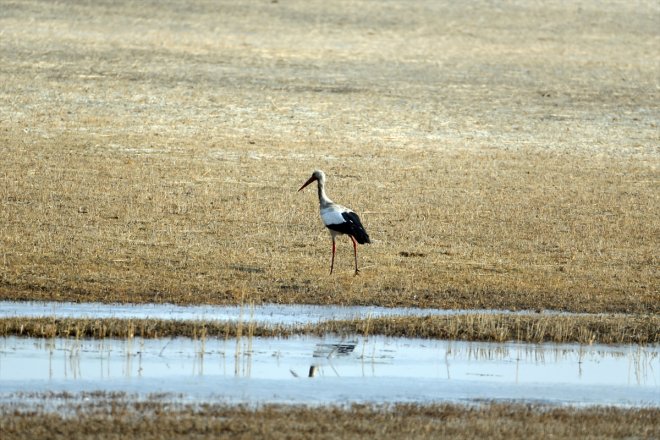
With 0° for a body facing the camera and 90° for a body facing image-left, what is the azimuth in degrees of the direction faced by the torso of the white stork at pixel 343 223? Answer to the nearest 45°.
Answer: approximately 90°
